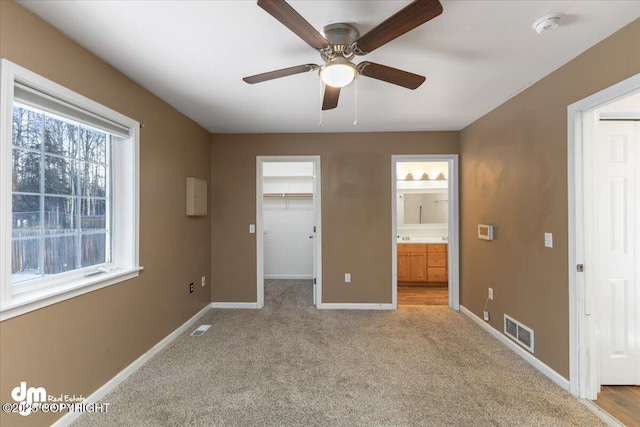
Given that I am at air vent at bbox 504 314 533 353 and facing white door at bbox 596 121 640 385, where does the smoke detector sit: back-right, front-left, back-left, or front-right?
front-right

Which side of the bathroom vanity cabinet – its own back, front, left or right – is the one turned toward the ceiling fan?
front

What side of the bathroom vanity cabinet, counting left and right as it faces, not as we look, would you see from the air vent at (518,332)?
front

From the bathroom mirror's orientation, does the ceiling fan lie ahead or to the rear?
ahead

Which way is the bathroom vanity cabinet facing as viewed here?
toward the camera

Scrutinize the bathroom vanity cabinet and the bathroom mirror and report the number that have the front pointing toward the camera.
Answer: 2

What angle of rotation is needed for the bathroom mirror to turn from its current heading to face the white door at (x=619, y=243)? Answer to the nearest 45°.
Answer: approximately 45° to its left

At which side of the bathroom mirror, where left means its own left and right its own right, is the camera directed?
front

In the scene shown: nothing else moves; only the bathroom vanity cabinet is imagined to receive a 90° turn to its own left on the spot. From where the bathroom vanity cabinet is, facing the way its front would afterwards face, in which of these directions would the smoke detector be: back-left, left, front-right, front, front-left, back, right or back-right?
right

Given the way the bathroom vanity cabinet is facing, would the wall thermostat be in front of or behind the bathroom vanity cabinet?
in front

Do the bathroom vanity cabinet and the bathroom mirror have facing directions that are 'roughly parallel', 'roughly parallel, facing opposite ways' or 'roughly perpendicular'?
roughly parallel
